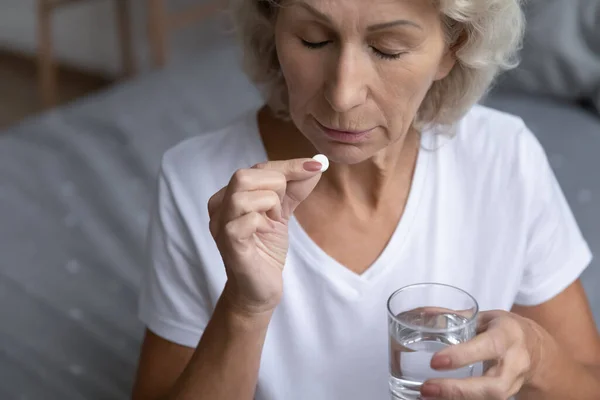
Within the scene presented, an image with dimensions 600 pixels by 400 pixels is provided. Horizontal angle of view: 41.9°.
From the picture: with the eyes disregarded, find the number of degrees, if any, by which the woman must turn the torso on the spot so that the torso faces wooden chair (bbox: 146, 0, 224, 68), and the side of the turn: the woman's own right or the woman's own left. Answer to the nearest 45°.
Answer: approximately 135° to the woman's own right

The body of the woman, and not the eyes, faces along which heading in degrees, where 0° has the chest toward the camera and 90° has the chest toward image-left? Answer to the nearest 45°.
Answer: approximately 0°

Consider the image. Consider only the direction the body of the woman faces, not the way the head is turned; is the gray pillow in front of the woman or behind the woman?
behind
